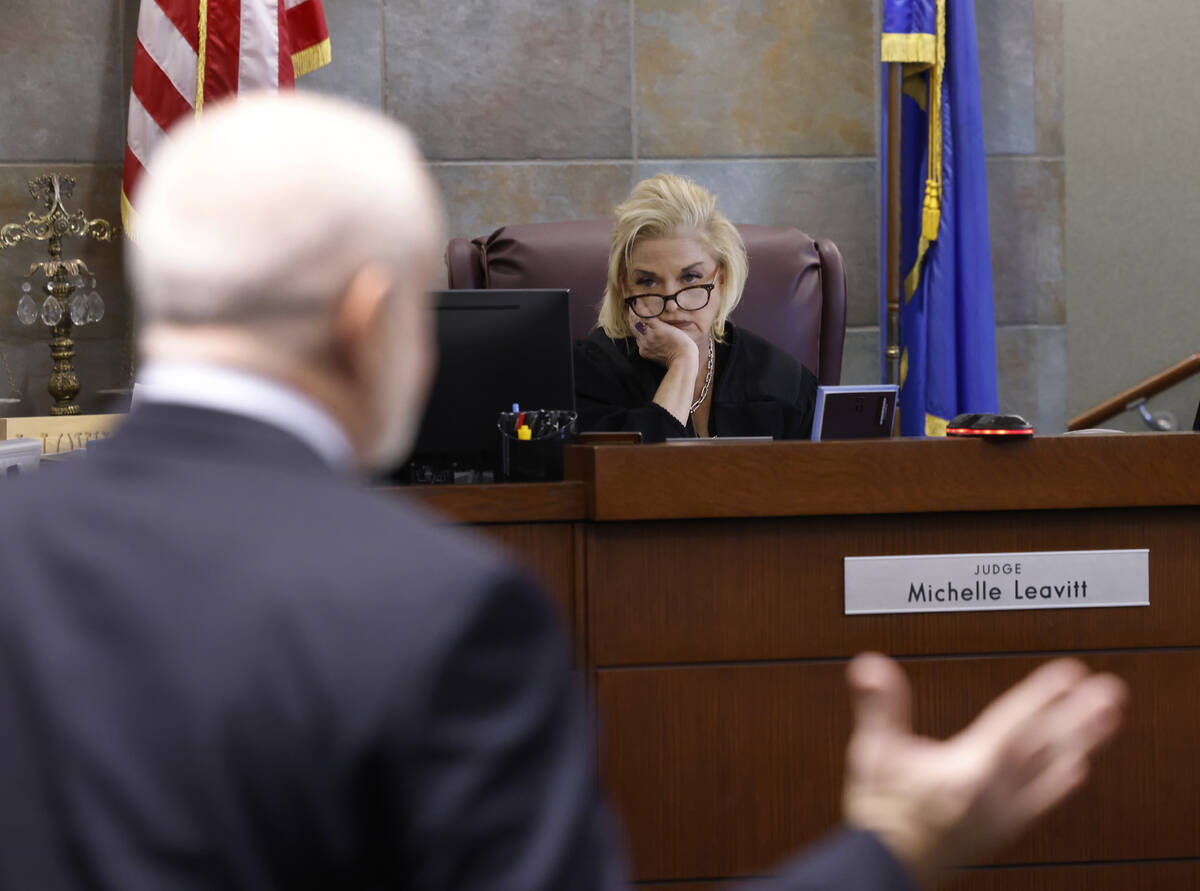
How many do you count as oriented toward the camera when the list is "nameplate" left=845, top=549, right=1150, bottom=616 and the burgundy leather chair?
2

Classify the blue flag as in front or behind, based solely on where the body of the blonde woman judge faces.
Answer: behind

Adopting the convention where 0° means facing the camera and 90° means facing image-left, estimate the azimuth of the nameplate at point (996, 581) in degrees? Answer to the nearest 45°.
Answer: approximately 0°

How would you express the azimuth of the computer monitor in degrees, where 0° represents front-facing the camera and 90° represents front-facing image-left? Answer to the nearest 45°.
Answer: approximately 180°

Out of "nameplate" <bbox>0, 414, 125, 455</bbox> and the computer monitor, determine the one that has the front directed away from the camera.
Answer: the computer monitor

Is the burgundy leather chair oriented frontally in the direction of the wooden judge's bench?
yes
